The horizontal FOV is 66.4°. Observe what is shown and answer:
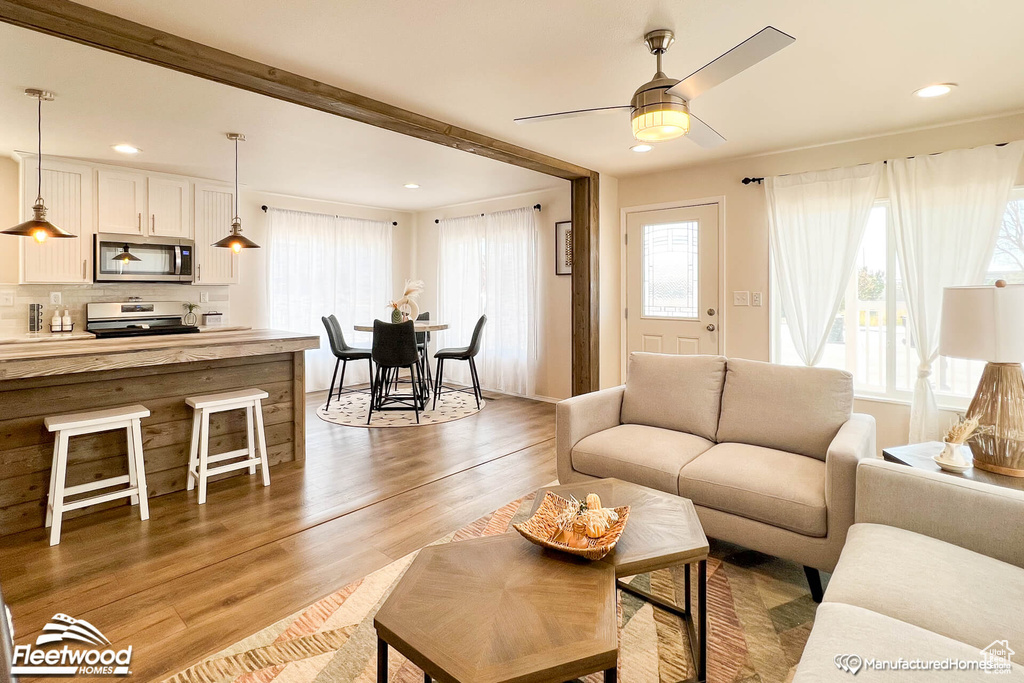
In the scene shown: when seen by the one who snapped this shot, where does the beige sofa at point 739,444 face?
facing the viewer and to the left of the viewer

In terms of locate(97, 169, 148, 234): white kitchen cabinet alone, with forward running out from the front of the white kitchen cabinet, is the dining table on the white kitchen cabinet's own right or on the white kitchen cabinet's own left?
on the white kitchen cabinet's own left

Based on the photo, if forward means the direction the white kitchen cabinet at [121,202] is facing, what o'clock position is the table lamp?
The table lamp is roughly at 11 o'clock from the white kitchen cabinet.

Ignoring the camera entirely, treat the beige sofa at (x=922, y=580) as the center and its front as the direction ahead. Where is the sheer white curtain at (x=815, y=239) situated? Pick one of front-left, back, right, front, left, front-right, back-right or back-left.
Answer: right

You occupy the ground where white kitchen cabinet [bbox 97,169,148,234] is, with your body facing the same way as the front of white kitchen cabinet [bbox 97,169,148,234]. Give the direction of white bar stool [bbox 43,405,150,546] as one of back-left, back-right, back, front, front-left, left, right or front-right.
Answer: front

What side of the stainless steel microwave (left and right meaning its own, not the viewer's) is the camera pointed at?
front

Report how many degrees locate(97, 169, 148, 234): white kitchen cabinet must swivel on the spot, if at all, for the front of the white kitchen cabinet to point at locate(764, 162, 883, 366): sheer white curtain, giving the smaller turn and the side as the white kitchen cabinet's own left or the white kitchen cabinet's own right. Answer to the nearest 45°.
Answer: approximately 45° to the white kitchen cabinet's own left

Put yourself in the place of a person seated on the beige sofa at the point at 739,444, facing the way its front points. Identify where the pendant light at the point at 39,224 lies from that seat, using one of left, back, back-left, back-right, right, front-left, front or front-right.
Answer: front-right

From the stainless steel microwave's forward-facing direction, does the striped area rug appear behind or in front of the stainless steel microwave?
in front

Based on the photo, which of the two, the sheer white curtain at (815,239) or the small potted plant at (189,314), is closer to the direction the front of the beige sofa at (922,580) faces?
the small potted plant

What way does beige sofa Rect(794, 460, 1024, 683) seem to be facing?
to the viewer's left
